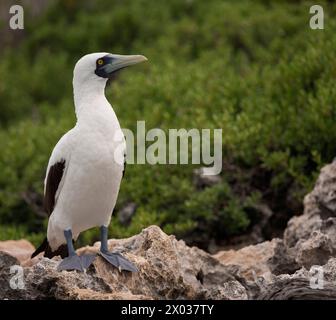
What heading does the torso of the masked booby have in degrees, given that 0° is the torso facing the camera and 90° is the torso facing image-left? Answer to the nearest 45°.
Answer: approximately 315°
